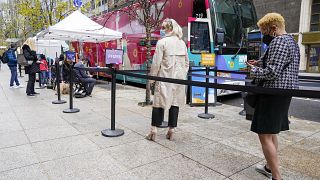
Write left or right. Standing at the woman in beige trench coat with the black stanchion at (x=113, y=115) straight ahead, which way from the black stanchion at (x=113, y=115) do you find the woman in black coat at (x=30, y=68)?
right

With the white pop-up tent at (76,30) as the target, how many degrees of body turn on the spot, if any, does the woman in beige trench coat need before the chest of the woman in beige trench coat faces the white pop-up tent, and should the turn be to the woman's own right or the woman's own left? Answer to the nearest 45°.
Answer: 0° — they already face it

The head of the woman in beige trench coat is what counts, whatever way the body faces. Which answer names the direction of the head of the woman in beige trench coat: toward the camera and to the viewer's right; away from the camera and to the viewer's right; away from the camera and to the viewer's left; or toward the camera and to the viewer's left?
away from the camera and to the viewer's left

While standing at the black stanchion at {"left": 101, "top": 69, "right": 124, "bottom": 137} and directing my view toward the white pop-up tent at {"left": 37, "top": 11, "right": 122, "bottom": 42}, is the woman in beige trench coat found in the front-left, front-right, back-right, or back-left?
back-right

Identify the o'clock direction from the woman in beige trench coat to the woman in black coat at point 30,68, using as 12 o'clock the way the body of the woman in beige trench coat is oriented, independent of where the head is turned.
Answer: The woman in black coat is roughly at 12 o'clock from the woman in beige trench coat.

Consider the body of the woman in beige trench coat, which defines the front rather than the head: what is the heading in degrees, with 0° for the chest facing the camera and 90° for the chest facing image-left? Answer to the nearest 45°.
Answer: approximately 135°

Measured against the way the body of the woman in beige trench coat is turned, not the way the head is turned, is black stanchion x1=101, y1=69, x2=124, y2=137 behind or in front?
in front
